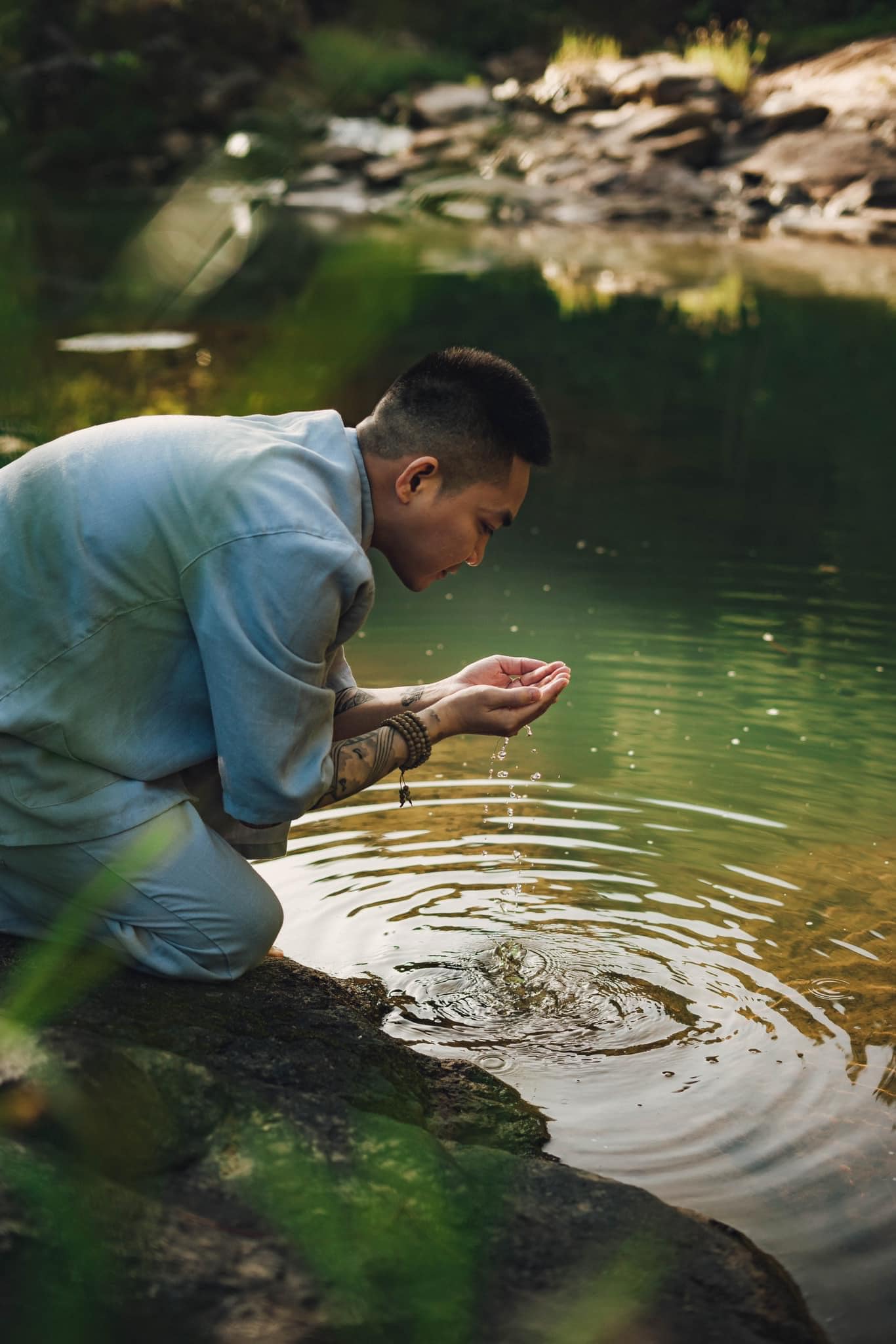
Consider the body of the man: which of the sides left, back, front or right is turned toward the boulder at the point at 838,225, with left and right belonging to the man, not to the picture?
left

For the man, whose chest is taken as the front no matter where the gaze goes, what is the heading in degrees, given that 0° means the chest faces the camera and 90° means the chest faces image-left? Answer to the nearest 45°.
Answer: approximately 270°

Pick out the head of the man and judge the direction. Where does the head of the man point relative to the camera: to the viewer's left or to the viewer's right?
to the viewer's right
